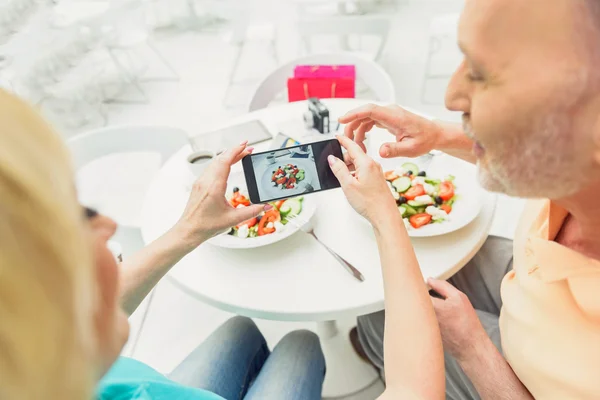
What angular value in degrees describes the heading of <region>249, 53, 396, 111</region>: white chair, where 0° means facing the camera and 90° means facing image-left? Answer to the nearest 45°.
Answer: approximately 0°

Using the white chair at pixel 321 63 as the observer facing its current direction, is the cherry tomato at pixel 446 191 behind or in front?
in front

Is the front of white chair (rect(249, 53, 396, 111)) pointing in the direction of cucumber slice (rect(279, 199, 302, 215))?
yes

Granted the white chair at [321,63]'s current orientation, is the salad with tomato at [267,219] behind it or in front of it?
in front

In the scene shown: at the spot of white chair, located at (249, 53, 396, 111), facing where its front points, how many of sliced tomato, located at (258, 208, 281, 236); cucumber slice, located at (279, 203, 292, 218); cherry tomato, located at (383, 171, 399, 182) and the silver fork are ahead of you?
4
